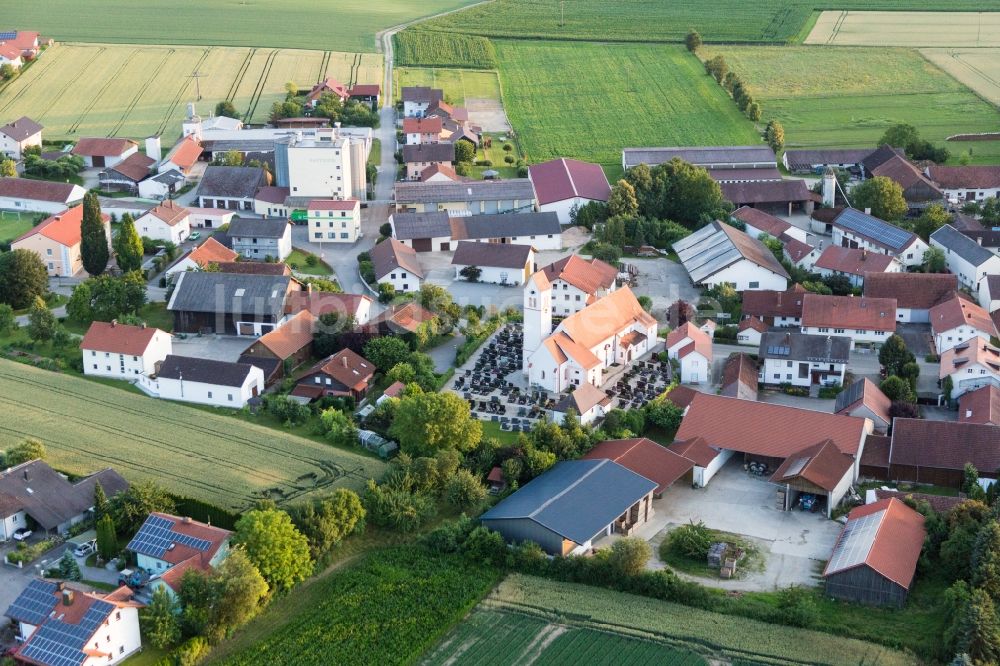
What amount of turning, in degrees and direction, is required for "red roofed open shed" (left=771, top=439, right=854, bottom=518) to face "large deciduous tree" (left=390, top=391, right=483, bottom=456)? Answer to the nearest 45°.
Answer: approximately 45° to its right

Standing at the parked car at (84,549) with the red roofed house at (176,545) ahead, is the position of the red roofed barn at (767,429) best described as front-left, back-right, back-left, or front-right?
front-left

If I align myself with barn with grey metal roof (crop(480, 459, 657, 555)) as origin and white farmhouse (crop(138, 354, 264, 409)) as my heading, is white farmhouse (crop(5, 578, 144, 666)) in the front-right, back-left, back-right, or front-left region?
front-left

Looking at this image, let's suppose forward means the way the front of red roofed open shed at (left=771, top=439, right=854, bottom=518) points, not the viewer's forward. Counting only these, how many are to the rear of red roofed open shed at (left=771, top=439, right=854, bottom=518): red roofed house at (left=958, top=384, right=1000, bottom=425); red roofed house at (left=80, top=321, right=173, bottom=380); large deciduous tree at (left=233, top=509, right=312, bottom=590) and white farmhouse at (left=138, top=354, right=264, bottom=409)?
1

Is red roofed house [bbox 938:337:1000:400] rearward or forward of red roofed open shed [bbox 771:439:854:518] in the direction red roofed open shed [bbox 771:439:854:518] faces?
rearward

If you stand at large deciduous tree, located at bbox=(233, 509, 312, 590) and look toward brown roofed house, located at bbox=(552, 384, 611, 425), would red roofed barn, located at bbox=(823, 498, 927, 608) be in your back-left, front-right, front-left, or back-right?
front-right

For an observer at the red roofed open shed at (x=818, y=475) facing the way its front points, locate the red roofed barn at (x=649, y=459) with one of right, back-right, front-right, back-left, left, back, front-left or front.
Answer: front-right

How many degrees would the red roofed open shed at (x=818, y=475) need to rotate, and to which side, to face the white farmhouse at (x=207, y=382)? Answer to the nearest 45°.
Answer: approximately 45° to its right

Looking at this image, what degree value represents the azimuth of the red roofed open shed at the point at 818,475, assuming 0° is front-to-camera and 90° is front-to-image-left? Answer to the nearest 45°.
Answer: approximately 45°

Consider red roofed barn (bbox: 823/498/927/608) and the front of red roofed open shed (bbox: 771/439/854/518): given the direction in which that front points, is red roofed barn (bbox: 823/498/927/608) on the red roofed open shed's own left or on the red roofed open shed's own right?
on the red roofed open shed's own left

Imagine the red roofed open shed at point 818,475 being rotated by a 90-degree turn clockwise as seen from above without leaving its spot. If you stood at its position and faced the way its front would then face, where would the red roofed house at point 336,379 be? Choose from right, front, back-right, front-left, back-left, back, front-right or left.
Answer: front-left
